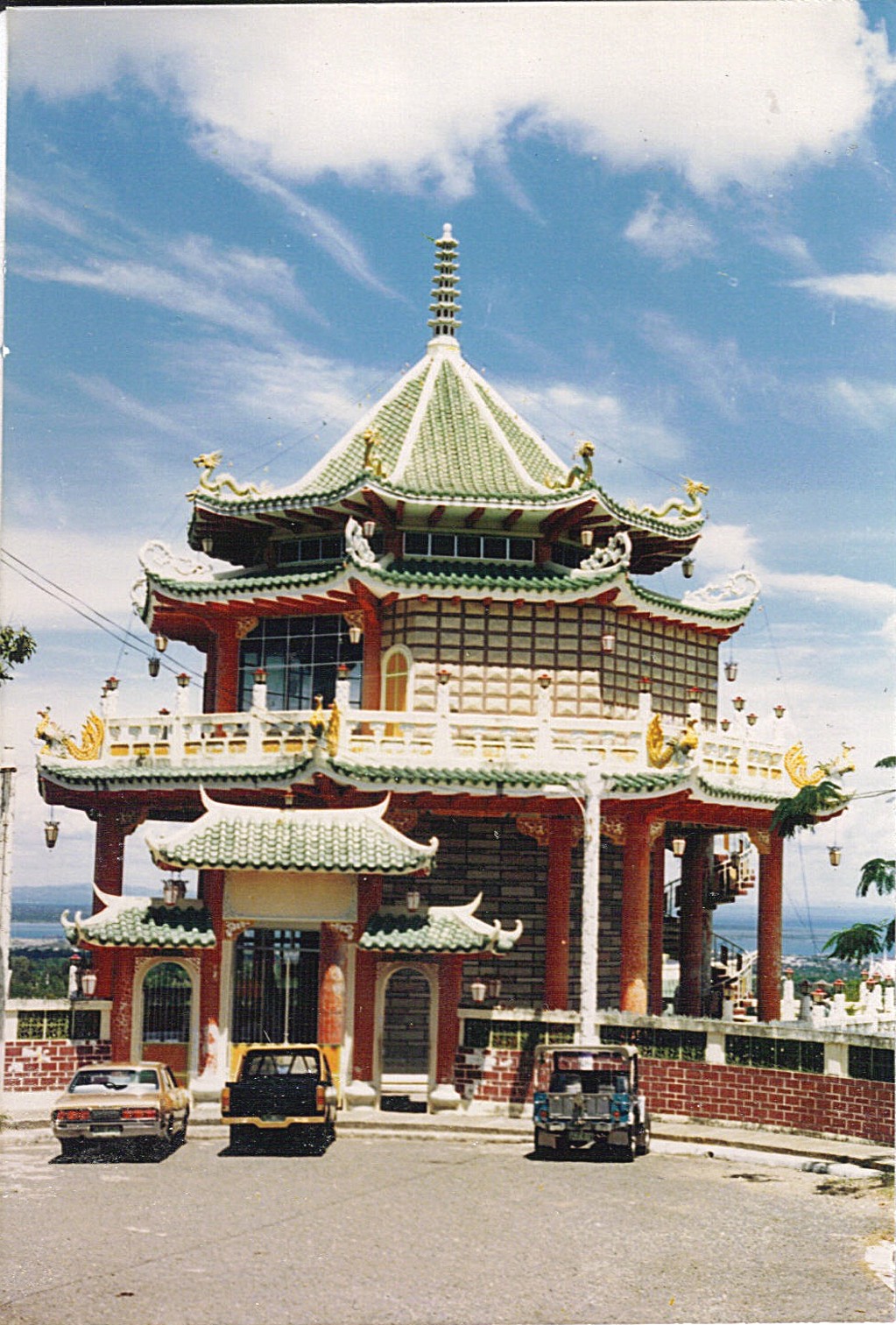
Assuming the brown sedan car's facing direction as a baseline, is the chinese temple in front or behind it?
in front

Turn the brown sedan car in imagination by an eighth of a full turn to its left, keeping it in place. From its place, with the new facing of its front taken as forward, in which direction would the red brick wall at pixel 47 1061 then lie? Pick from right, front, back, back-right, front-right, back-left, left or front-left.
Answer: front-right

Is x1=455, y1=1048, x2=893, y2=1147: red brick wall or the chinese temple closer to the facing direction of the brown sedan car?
the chinese temple

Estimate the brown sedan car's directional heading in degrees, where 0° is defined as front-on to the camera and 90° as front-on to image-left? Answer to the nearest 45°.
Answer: approximately 180°

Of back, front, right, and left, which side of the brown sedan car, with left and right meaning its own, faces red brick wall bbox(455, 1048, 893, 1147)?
right
